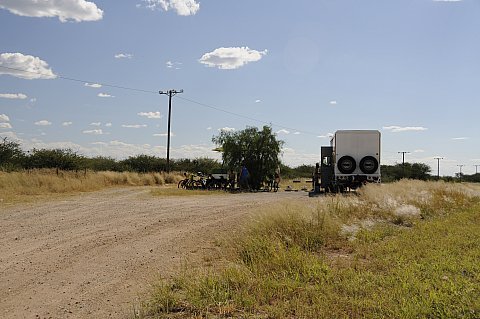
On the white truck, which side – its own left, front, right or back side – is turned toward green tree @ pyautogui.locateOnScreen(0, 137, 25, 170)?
left

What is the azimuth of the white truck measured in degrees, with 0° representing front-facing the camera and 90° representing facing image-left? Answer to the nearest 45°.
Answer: approximately 180°

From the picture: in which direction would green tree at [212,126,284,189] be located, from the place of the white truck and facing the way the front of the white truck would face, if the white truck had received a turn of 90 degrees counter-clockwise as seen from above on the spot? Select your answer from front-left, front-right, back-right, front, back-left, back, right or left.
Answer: front-right
